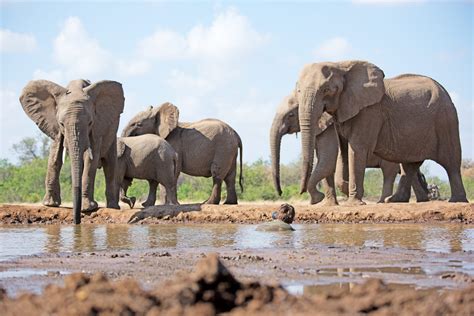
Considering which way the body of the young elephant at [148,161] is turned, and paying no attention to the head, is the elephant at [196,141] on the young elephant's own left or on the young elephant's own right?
on the young elephant's own right

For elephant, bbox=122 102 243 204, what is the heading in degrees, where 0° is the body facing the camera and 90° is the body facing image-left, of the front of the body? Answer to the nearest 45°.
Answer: approximately 90°

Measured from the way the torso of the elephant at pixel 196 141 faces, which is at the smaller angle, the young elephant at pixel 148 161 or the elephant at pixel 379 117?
the young elephant

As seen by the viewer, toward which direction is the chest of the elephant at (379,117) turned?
to the viewer's left

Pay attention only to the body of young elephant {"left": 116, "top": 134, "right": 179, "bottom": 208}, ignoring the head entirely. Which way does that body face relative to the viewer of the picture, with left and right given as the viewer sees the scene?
facing to the left of the viewer
